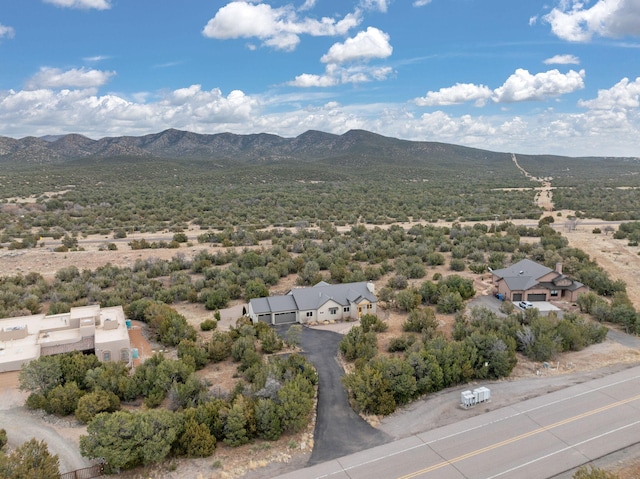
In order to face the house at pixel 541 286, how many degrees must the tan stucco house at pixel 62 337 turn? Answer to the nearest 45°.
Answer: approximately 90° to its left

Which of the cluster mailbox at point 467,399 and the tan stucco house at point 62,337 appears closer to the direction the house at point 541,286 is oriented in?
the cluster mailbox

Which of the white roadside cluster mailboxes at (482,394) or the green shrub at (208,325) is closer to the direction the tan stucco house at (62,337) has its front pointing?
the white roadside cluster mailboxes

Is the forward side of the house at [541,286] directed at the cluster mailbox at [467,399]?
yes

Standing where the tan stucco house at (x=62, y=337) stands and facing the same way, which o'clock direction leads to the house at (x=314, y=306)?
The house is roughly at 9 o'clock from the tan stucco house.

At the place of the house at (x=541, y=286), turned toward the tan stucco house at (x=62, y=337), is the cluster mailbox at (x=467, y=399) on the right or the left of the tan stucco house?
left

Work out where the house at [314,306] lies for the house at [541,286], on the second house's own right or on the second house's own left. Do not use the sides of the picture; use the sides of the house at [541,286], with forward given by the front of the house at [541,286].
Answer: on the second house's own right

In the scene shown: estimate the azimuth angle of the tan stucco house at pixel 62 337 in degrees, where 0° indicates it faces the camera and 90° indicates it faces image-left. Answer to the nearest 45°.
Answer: approximately 0°

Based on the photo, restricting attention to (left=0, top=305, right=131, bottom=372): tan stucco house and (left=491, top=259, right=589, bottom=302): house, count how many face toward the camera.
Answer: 2
